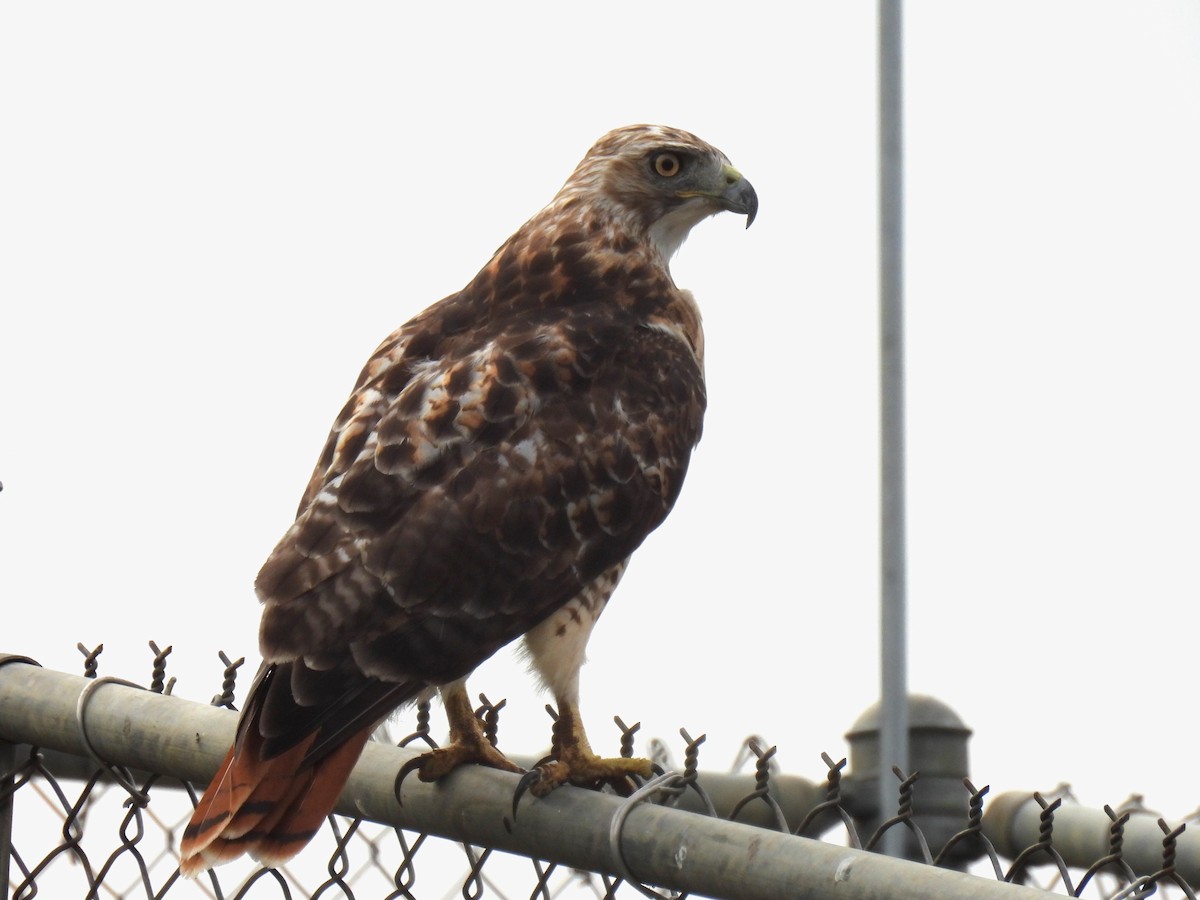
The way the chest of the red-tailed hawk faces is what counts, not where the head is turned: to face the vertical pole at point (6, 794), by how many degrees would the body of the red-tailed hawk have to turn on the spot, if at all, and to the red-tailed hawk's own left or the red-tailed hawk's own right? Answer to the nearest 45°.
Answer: approximately 135° to the red-tailed hawk's own left

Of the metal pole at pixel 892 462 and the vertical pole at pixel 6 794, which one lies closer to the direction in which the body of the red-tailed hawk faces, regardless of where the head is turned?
the metal pole

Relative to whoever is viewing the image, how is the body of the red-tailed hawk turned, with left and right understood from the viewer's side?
facing away from the viewer and to the right of the viewer
